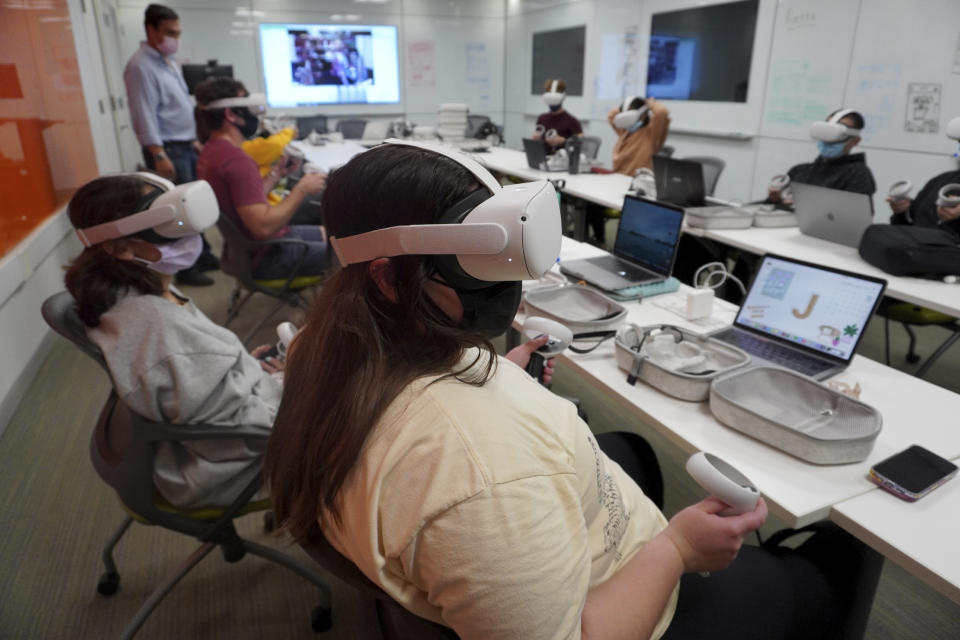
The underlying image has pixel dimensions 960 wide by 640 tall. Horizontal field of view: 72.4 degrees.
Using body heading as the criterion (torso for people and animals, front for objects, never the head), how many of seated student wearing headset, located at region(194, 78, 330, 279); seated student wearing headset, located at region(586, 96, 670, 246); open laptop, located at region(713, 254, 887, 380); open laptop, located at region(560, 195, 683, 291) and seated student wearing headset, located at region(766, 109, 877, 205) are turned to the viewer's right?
1

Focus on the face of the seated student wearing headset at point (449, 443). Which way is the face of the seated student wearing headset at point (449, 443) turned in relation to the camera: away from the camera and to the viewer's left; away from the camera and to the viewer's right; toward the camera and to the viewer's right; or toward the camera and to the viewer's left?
away from the camera and to the viewer's right

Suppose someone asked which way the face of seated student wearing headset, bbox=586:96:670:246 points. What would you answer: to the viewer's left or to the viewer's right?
to the viewer's left

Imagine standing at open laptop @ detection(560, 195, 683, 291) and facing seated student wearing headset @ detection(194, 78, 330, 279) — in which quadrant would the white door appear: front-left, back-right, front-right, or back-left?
front-right

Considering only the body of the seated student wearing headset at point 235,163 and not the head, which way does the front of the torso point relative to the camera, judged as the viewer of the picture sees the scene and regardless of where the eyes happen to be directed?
to the viewer's right

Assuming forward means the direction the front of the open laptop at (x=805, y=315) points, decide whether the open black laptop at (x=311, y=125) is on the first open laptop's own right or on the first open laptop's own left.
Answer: on the first open laptop's own right

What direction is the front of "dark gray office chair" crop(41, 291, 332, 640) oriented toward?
to the viewer's right

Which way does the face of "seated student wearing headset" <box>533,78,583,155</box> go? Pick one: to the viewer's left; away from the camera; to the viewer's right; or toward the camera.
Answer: toward the camera

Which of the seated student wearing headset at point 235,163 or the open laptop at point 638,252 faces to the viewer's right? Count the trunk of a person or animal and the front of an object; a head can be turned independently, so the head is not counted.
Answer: the seated student wearing headset

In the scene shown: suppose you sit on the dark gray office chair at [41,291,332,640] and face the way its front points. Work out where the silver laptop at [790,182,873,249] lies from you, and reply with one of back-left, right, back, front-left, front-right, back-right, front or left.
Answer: front

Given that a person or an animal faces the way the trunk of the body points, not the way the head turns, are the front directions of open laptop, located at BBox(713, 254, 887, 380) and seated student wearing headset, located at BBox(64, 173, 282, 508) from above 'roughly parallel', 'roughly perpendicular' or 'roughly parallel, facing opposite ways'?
roughly parallel, facing opposite ways

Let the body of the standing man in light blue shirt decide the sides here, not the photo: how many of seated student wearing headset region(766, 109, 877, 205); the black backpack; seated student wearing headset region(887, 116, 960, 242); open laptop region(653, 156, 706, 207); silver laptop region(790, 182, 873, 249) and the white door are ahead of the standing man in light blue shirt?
5

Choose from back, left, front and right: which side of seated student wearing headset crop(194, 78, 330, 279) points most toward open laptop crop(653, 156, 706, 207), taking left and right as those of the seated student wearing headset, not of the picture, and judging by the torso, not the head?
front

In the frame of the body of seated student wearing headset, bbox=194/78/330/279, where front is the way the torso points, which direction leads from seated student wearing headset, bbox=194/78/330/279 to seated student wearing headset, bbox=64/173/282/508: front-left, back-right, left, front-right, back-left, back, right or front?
right

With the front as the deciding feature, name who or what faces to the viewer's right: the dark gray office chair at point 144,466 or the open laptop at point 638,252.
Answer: the dark gray office chair

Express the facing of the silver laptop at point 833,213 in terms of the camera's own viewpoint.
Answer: facing away from the viewer and to the right of the viewer

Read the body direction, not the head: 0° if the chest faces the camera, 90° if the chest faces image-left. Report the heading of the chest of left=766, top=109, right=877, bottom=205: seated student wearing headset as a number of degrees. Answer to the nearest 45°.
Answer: approximately 45°

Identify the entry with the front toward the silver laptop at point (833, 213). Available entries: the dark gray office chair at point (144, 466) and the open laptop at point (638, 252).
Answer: the dark gray office chair

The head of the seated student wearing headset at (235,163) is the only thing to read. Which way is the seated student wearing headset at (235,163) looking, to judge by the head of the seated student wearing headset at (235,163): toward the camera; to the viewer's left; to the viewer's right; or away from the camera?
to the viewer's right

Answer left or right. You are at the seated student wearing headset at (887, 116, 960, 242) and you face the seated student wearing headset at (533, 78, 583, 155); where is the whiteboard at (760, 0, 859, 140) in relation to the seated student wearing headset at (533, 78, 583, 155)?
right

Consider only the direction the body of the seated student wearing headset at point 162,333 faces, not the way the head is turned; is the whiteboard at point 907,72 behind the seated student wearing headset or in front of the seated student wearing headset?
in front

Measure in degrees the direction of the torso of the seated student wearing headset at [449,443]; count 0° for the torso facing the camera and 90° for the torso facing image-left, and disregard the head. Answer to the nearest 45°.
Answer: approximately 270°

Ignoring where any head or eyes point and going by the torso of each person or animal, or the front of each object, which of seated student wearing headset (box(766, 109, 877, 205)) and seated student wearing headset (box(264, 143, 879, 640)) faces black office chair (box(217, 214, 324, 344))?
seated student wearing headset (box(766, 109, 877, 205))
